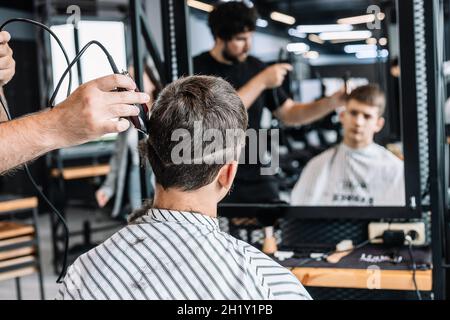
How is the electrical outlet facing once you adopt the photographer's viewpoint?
facing the viewer

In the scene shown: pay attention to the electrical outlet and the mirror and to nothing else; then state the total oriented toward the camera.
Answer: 2

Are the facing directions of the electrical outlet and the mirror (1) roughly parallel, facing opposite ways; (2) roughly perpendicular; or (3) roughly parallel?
roughly parallel

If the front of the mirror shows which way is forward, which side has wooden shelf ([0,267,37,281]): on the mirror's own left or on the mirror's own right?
on the mirror's own right
